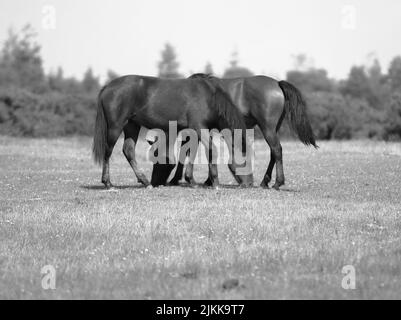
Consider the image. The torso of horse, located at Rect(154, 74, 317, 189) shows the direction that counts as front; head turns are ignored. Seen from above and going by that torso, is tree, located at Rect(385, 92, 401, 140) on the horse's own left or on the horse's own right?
on the horse's own right

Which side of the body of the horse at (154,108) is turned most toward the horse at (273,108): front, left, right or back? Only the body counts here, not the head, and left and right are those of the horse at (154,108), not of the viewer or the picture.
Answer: front

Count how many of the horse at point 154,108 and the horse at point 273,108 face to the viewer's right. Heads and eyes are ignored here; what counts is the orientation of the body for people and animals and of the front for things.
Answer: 1

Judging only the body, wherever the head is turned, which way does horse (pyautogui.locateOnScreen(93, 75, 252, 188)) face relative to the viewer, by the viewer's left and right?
facing to the right of the viewer

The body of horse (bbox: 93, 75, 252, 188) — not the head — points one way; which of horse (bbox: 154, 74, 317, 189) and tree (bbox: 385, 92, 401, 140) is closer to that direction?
the horse

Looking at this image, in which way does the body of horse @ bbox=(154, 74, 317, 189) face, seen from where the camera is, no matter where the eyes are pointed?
to the viewer's left

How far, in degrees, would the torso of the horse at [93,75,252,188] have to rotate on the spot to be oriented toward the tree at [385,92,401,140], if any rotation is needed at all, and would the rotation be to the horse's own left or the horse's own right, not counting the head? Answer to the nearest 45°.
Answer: approximately 45° to the horse's own left

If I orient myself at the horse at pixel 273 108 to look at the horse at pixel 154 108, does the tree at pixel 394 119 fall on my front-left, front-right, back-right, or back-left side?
back-right

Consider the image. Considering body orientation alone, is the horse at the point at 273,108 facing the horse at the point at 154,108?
yes

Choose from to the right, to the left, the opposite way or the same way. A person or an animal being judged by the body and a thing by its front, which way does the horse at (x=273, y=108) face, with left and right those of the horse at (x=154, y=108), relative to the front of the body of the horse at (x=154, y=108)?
the opposite way
